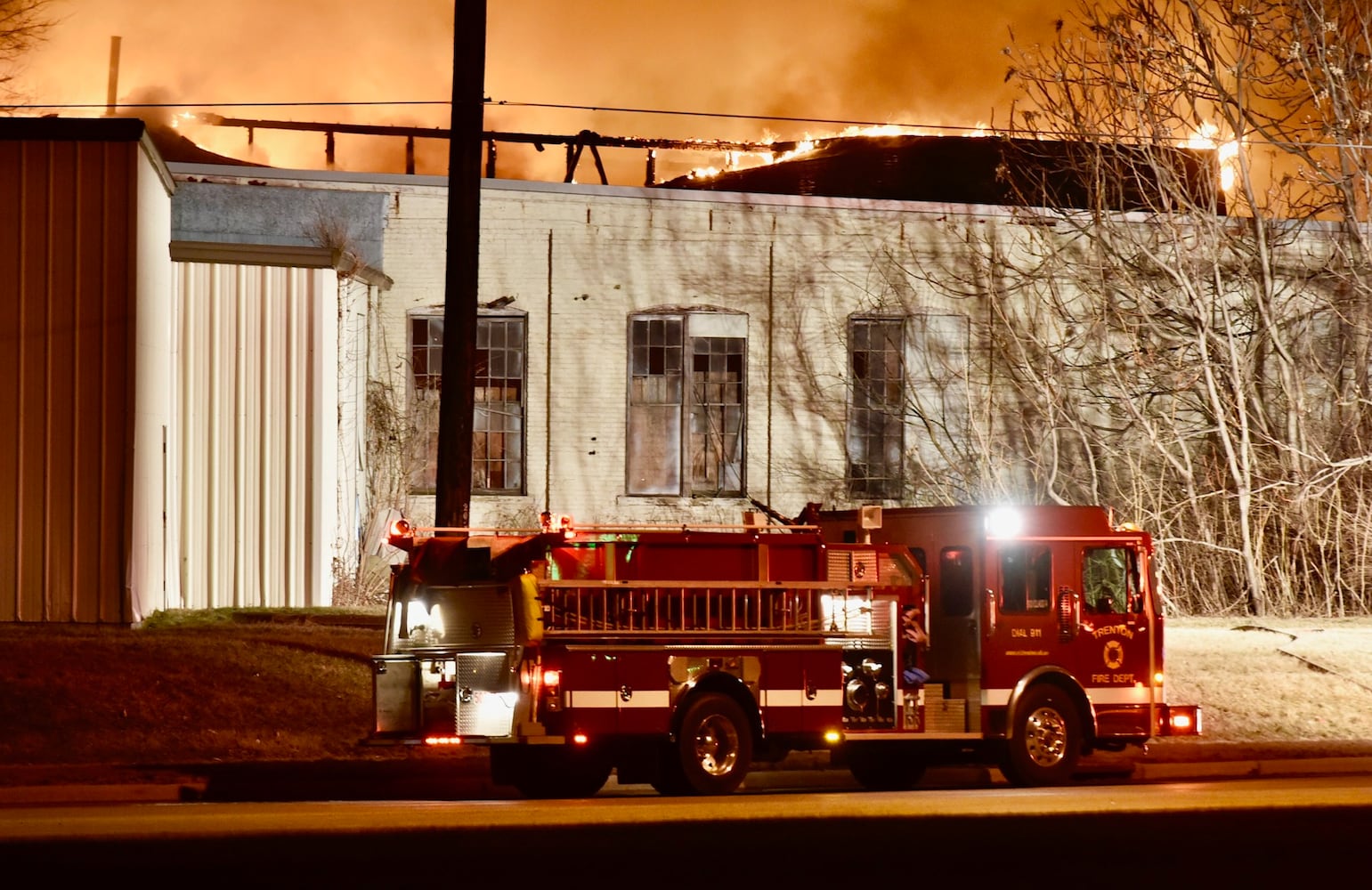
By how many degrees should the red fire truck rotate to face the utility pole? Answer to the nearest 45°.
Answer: approximately 90° to its left

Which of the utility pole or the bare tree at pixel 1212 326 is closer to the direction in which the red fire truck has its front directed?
the bare tree

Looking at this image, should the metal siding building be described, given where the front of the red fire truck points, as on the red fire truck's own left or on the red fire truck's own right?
on the red fire truck's own left

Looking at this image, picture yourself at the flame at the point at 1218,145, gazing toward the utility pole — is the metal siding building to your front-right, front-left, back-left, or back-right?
front-right

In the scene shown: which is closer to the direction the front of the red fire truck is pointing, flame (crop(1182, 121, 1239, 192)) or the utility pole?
the flame

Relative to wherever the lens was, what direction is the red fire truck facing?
facing away from the viewer and to the right of the viewer
